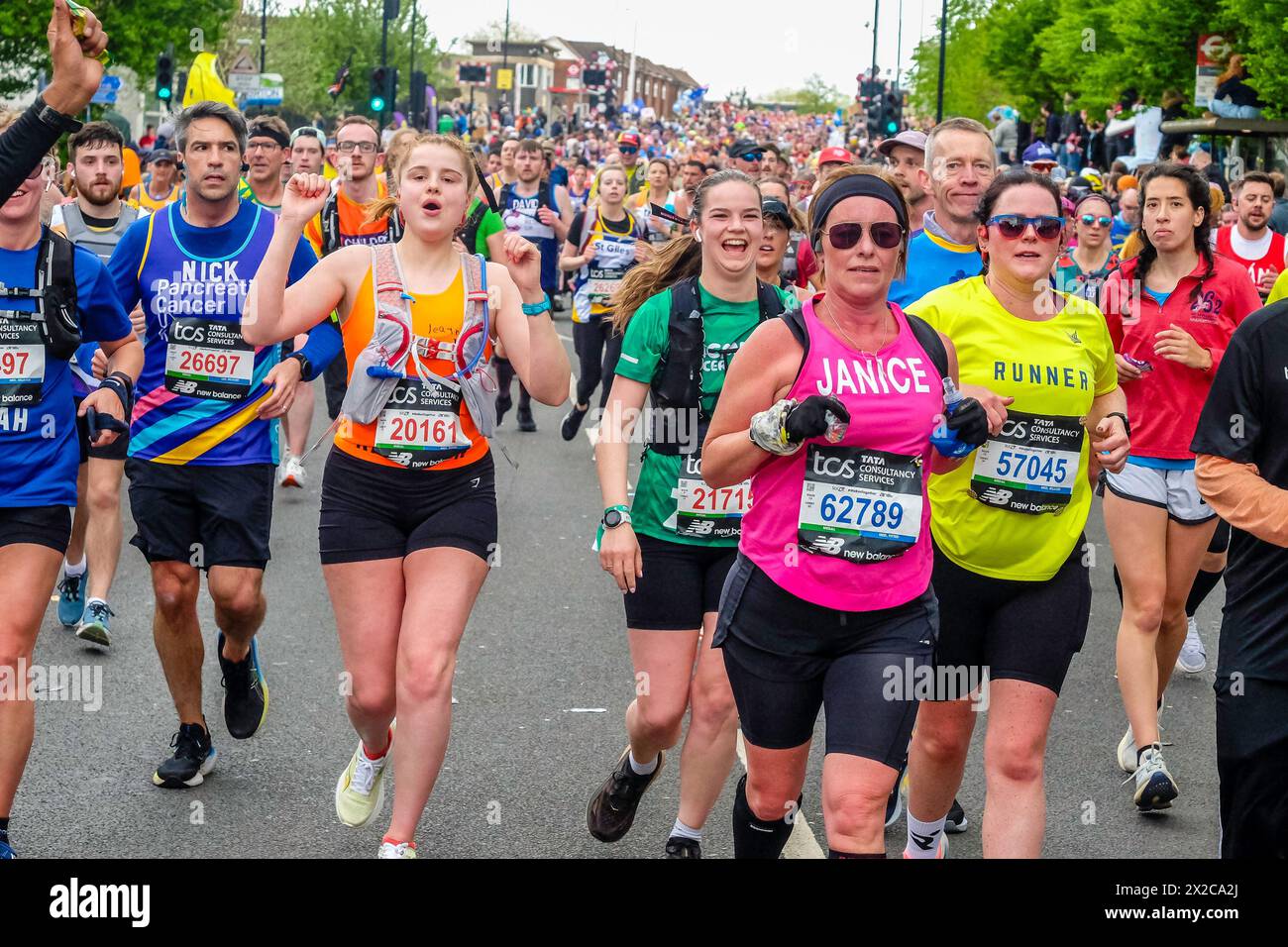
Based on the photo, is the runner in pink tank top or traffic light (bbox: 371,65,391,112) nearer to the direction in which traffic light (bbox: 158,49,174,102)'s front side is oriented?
the runner in pink tank top

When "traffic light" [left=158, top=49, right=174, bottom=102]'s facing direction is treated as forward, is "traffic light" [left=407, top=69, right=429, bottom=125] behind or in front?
behind

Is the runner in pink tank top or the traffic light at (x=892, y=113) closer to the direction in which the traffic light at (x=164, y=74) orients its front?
the runner in pink tank top

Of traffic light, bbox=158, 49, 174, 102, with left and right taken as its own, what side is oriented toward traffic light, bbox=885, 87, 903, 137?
left

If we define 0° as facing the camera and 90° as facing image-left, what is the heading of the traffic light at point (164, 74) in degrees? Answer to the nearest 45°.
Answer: approximately 0°

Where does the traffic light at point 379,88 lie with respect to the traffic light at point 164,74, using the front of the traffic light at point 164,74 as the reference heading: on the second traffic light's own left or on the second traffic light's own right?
on the second traffic light's own left

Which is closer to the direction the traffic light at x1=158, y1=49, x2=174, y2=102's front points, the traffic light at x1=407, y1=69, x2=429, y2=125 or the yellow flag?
the yellow flag

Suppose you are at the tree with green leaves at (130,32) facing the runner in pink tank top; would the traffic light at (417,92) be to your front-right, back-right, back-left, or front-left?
back-left
